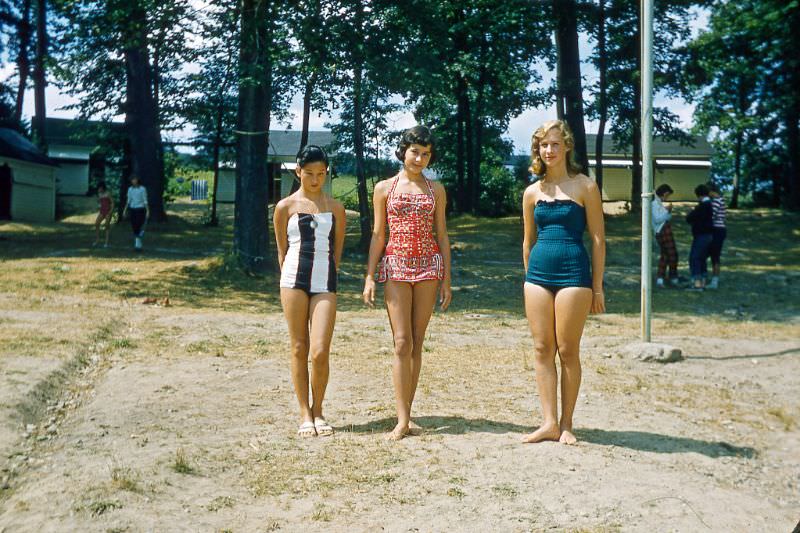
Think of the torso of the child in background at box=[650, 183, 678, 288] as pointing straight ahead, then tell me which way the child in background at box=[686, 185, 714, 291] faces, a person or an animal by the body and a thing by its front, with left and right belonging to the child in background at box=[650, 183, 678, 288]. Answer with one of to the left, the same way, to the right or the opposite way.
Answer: the opposite way

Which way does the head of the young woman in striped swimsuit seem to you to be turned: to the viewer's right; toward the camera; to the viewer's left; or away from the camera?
toward the camera

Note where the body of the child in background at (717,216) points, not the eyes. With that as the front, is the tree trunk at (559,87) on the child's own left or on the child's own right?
on the child's own right

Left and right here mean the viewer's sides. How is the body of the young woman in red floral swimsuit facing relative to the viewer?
facing the viewer

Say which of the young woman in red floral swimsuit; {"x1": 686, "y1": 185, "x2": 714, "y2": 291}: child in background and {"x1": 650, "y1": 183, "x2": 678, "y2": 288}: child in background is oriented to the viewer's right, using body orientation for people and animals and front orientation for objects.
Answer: {"x1": 650, "y1": 183, "x2": 678, "y2": 288}: child in background

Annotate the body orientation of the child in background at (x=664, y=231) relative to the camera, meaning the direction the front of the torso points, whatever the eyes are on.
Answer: to the viewer's right

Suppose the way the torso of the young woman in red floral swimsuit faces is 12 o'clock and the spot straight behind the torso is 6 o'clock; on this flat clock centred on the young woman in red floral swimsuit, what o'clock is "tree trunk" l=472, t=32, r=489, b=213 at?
The tree trunk is roughly at 6 o'clock from the young woman in red floral swimsuit.

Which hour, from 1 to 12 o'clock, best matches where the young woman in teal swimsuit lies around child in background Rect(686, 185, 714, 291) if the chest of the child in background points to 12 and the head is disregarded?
The young woman in teal swimsuit is roughly at 9 o'clock from the child in background.

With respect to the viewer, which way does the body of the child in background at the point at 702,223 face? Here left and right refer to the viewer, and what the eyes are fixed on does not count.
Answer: facing to the left of the viewer

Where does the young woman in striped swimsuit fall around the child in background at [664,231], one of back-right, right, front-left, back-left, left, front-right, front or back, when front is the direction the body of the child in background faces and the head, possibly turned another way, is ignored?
right

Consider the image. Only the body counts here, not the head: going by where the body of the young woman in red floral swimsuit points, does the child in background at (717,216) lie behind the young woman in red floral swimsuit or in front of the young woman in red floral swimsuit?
behind

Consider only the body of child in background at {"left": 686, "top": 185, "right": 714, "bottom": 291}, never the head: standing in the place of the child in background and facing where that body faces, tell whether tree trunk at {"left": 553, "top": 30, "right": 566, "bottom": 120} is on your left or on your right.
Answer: on your right

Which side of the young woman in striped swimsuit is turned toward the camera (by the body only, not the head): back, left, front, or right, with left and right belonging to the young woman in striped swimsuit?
front
